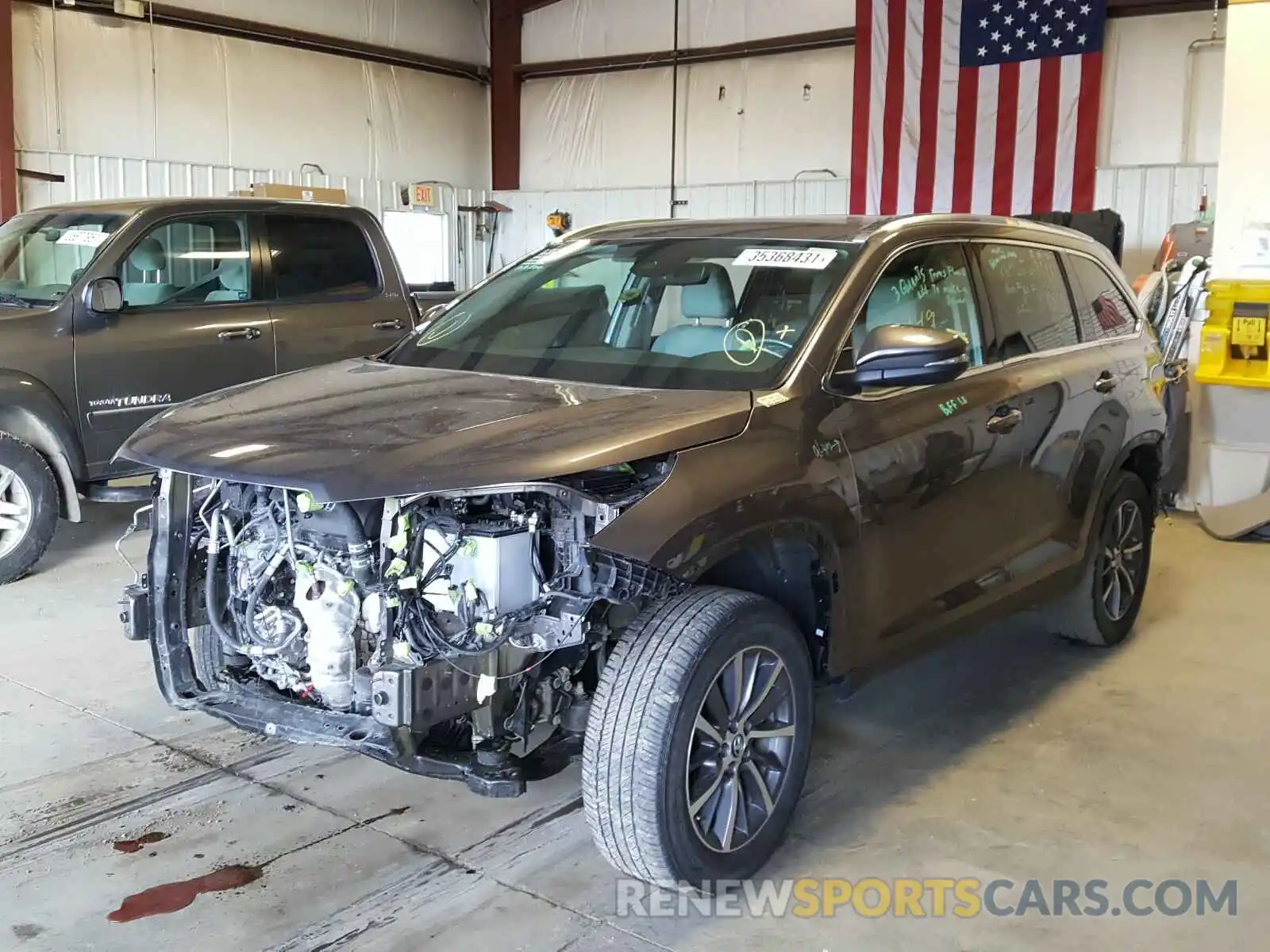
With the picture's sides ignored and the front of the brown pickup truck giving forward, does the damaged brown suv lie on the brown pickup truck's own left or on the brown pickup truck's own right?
on the brown pickup truck's own left

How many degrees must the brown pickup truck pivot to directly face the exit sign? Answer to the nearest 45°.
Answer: approximately 135° to its right

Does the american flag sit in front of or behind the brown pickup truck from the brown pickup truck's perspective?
behind

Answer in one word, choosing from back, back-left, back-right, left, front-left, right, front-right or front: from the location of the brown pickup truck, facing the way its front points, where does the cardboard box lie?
back-right

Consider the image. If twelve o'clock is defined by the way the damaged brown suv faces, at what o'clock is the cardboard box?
The cardboard box is roughly at 4 o'clock from the damaged brown suv.

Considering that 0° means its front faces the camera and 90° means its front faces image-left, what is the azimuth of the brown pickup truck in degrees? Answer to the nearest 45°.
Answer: approximately 45°

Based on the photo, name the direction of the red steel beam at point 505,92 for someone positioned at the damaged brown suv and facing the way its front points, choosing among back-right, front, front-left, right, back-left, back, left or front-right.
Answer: back-right

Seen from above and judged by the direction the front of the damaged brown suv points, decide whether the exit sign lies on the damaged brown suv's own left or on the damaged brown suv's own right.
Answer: on the damaged brown suv's own right

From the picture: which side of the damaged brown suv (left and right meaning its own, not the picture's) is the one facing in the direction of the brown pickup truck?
right
